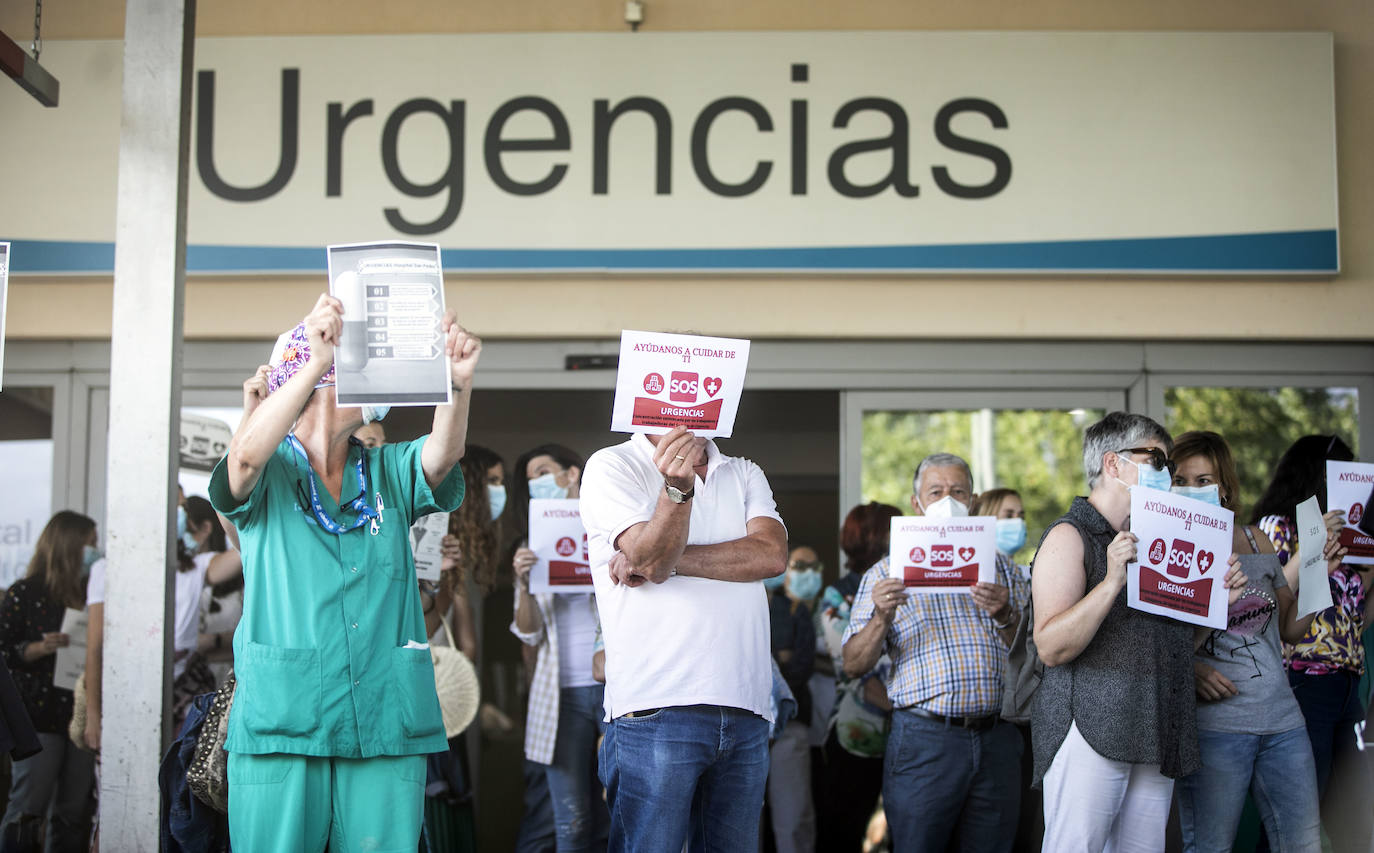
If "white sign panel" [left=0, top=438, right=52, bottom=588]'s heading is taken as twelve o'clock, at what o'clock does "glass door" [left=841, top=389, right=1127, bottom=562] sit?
The glass door is roughly at 10 o'clock from the white sign panel.

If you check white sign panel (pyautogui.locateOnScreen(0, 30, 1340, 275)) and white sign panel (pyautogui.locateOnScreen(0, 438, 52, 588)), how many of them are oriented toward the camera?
2

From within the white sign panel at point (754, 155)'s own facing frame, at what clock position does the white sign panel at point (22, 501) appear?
the white sign panel at point (22, 501) is roughly at 3 o'clock from the white sign panel at point (754, 155).

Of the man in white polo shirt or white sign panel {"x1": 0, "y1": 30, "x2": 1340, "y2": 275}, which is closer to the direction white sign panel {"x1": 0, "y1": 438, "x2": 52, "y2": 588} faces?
the man in white polo shirt

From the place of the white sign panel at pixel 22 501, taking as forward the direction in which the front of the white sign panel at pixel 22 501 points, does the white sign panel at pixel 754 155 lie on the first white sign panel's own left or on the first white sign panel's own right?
on the first white sign panel's own left

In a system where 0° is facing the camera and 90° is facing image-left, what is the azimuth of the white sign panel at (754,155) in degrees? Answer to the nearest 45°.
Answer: approximately 0°
